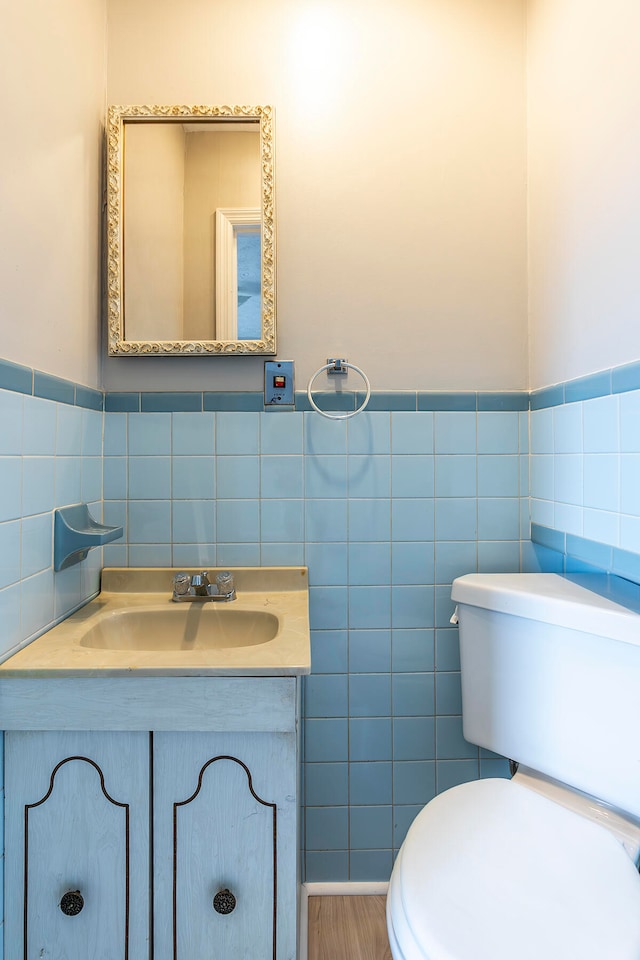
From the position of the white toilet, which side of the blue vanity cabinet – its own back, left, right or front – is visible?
left

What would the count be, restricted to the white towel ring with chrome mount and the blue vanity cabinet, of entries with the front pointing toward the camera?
2

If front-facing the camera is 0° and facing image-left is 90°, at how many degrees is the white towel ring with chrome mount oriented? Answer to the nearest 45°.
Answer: approximately 0°
